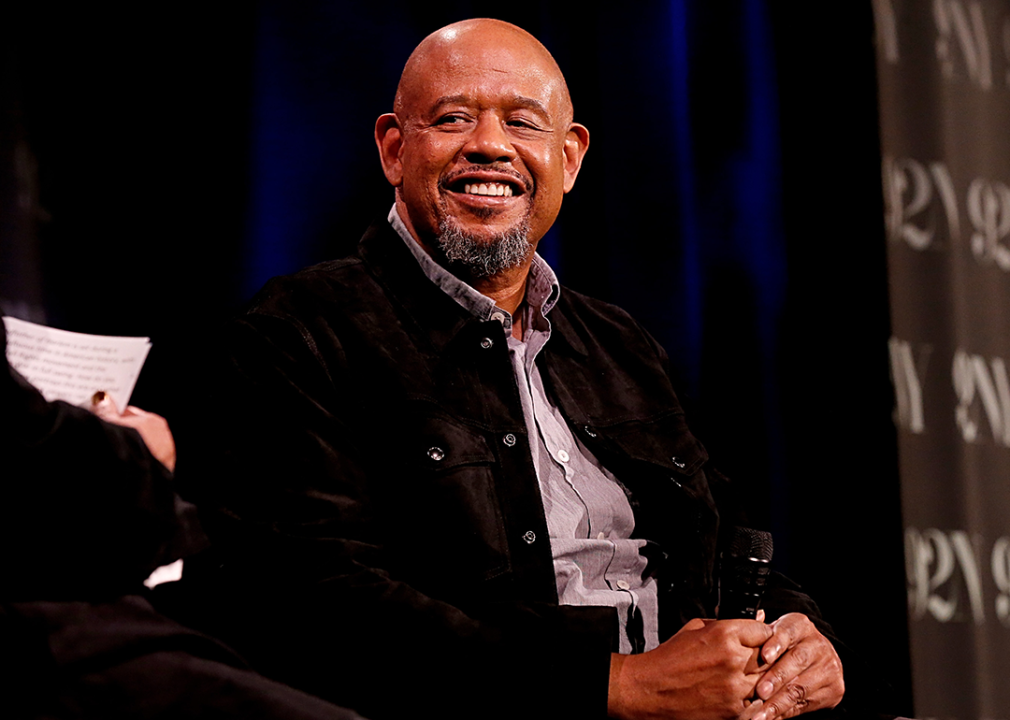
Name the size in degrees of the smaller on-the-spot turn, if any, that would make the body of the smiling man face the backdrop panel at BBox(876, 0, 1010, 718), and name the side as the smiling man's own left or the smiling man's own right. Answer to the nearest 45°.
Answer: approximately 90° to the smiling man's own left

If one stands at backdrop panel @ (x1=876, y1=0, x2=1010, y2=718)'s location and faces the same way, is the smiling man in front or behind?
in front

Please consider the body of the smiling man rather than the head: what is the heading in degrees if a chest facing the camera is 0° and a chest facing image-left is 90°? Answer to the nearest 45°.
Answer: approximately 315°

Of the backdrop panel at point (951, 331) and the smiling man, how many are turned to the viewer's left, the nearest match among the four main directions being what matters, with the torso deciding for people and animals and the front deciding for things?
0

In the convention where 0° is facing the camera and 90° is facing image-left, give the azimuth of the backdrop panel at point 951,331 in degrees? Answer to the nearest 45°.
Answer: approximately 0°
